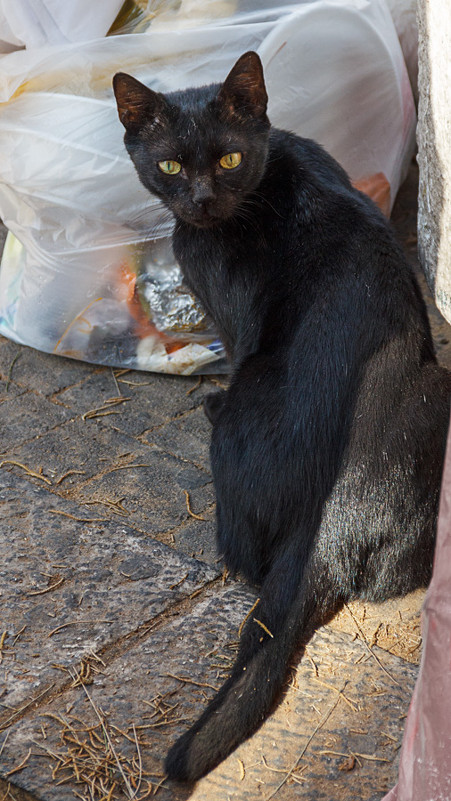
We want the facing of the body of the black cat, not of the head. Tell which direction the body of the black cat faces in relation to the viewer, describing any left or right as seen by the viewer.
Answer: facing away from the viewer and to the left of the viewer

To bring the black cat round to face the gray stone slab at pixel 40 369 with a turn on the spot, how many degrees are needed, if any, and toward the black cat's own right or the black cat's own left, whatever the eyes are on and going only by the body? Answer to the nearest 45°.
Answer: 0° — it already faces it
